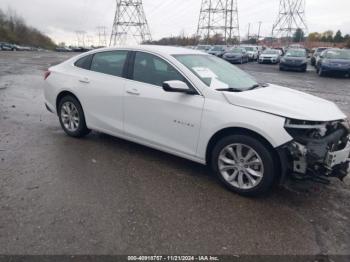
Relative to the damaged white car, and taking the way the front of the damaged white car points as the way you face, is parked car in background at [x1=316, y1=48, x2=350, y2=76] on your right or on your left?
on your left

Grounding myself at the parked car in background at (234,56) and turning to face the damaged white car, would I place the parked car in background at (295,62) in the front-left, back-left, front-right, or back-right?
front-left

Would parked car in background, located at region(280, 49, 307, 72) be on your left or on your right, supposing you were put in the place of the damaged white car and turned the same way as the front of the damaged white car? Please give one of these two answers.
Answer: on your left

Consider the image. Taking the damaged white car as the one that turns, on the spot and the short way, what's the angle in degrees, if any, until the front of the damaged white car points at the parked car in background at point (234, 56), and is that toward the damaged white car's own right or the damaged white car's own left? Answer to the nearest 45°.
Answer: approximately 135° to the damaged white car's own left

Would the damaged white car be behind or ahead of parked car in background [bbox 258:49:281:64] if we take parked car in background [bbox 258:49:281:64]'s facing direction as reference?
ahead

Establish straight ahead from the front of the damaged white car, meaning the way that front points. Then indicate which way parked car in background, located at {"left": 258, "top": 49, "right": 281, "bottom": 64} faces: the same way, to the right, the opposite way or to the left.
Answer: to the right

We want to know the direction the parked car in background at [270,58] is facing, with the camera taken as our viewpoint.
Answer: facing the viewer and to the left of the viewer

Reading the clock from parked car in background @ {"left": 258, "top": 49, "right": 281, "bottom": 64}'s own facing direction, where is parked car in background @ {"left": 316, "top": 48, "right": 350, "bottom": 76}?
parked car in background @ {"left": 316, "top": 48, "right": 350, "bottom": 76} is roughly at 10 o'clock from parked car in background @ {"left": 258, "top": 49, "right": 281, "bottom": 64}.

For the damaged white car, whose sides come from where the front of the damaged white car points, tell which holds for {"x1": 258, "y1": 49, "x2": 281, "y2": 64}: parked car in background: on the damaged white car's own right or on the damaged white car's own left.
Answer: on the damaged white car's own left

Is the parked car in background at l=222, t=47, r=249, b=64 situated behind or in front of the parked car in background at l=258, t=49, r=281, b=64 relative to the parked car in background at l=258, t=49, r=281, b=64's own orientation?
in front

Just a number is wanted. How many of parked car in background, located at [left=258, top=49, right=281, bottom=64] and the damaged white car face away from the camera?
0
